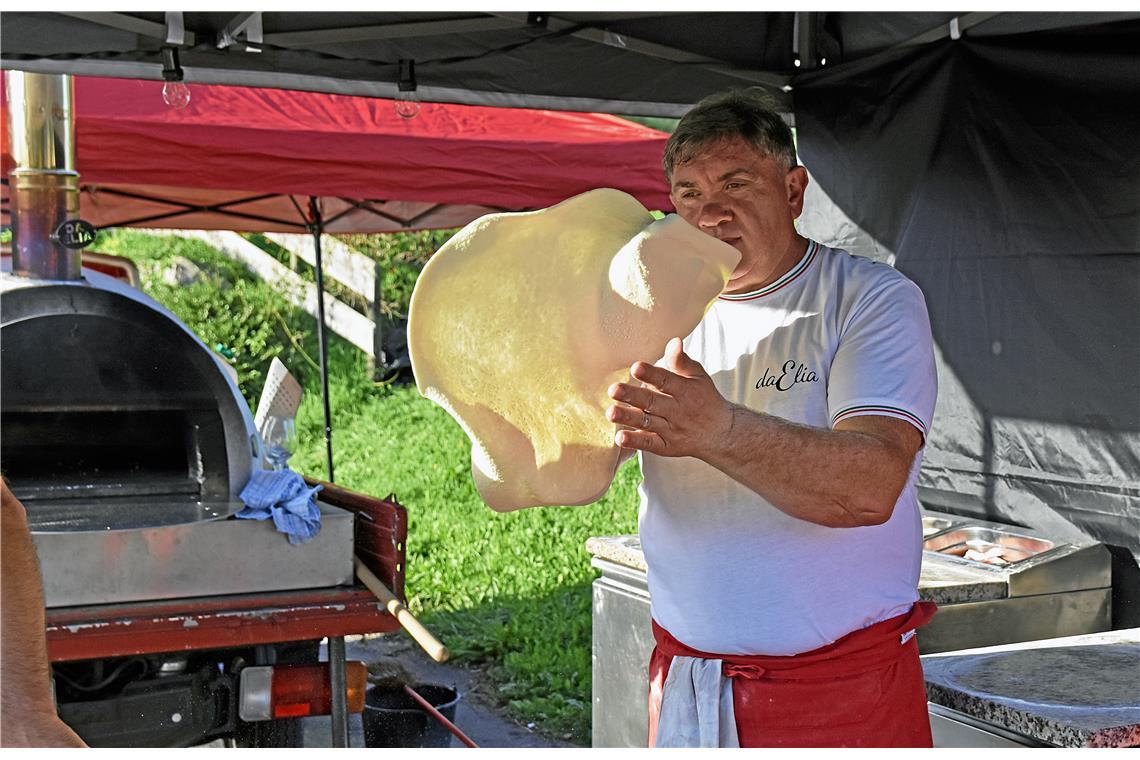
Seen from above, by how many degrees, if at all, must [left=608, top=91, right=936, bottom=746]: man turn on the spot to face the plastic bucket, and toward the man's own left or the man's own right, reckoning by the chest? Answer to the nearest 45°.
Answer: approximately 90° to the man's own right

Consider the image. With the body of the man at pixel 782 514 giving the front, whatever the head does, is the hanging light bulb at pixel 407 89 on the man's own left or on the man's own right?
on the man's own right

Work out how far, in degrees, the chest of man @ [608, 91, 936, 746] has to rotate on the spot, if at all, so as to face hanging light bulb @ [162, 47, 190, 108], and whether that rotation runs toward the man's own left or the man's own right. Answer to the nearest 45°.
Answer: approximately 90° to the man's own right

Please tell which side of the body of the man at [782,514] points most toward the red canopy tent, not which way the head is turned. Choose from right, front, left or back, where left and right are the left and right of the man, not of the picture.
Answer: right

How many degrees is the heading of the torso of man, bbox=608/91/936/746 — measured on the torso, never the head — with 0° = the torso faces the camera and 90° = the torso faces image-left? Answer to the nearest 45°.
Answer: approximately 45°

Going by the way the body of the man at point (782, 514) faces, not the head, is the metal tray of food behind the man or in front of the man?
behind

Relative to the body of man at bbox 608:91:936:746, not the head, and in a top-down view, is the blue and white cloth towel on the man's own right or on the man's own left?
on the man's own right
